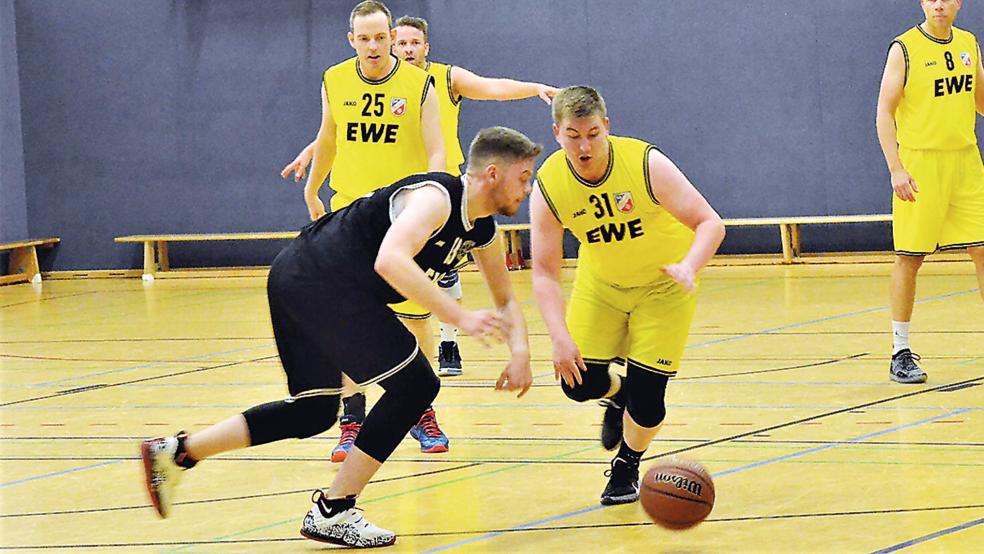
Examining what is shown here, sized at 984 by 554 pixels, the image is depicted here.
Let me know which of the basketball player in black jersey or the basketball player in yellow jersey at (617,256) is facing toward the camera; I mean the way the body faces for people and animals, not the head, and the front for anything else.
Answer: the basketball player in yellow jersey

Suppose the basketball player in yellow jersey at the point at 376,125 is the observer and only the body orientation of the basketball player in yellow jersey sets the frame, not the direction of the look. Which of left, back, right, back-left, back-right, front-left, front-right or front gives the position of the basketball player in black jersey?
front

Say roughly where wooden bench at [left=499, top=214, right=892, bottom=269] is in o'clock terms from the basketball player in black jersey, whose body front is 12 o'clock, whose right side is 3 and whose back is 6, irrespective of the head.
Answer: The wooden bench is roughly at 10 o'clock from the basketball player in black jersey.

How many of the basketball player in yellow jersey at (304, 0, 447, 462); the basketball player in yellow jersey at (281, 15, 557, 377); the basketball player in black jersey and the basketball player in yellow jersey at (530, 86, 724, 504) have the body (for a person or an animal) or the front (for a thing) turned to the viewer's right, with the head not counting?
1

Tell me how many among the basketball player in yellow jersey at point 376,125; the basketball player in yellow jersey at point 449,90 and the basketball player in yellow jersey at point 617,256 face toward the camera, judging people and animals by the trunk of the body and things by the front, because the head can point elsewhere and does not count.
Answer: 3

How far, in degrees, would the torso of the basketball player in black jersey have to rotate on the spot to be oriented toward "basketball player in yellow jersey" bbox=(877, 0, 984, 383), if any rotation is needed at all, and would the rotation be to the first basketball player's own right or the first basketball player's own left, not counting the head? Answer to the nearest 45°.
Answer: approximately 45° to the first basketball player's own left

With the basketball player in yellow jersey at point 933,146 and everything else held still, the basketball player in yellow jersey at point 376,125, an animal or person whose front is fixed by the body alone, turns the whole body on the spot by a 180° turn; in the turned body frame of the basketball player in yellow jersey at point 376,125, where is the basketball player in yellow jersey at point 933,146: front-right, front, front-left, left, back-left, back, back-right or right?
right

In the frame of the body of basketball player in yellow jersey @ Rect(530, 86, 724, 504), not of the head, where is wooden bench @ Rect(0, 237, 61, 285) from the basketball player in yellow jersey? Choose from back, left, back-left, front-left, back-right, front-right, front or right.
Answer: back-right

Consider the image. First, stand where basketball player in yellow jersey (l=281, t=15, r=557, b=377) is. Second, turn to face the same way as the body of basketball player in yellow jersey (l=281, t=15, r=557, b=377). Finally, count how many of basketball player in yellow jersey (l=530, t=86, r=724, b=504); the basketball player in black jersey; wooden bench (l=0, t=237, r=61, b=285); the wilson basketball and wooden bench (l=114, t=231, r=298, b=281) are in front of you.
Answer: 3

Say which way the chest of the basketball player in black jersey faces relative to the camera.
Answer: to the viewer's right

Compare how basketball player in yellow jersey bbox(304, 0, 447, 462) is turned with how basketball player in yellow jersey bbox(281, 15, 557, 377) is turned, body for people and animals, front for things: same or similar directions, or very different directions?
same or similar directions

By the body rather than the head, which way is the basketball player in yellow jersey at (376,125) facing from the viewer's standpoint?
toward the camera

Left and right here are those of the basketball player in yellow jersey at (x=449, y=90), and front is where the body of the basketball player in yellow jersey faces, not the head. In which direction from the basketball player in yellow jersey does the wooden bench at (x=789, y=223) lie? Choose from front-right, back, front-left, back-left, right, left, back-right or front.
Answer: back-left

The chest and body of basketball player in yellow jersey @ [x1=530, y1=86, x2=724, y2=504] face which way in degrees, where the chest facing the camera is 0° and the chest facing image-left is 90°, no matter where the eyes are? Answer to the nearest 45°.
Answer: approximately 0°
